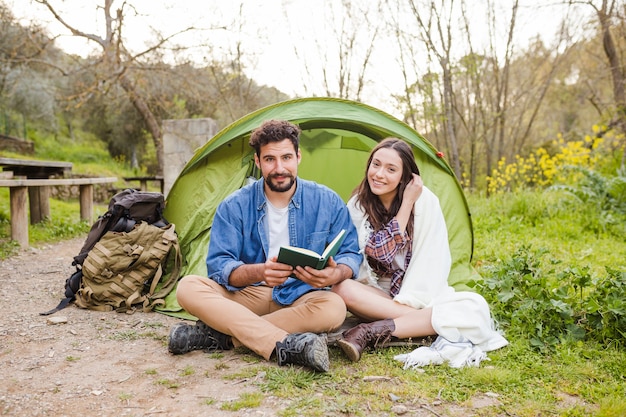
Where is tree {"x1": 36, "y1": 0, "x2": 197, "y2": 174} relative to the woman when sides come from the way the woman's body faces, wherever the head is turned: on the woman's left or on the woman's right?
on the woman's right

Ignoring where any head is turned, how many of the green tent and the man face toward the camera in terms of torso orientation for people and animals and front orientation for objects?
2

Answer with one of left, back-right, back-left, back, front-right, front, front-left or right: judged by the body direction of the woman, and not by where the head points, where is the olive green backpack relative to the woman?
front-right

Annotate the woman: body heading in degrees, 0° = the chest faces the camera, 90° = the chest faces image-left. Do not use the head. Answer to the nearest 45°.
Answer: approximately 45°

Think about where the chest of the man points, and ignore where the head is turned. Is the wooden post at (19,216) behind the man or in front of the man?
behind

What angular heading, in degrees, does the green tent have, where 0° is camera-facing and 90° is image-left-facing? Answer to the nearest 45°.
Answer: approximately 0°

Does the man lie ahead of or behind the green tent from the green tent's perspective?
ahead

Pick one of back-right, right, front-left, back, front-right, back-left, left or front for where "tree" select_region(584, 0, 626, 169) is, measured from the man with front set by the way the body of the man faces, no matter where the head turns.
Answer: back-left

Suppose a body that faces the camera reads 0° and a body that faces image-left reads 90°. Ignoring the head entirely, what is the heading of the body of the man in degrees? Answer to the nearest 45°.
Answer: approximately 0°

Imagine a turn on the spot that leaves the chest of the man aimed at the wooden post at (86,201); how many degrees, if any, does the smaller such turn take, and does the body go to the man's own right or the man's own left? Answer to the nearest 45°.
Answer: approximately 135° to the man's own right

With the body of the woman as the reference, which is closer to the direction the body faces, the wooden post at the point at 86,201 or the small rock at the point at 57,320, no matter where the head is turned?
the small rock

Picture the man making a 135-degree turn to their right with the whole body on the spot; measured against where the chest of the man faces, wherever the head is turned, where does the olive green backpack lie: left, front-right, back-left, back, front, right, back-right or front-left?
front
